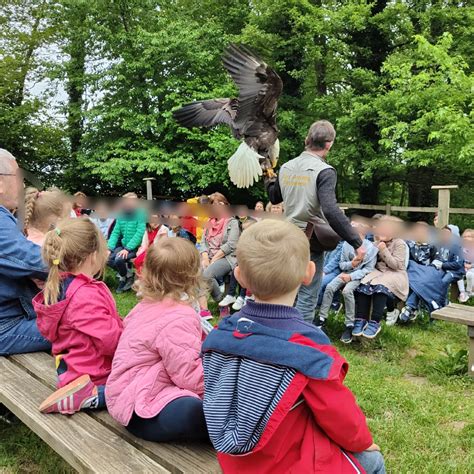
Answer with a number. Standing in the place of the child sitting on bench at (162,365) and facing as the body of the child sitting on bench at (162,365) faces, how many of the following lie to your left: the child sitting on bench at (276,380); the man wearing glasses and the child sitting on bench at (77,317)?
2

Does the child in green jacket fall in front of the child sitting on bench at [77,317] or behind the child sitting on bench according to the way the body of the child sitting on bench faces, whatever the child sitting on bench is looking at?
in front

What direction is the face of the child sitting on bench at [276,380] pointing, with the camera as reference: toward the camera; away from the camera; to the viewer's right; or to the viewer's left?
away from the camera

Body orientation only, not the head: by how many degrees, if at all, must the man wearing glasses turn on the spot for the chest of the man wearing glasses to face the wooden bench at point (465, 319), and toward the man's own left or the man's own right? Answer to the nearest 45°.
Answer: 0° — they already face it

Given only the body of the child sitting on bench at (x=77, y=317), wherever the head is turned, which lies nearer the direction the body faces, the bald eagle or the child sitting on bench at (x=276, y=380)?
the bald eagle

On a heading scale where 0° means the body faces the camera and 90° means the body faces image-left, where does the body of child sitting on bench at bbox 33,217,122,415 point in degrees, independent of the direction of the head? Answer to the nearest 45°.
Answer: approximately 225°

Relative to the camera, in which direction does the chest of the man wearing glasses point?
to the viewer's right

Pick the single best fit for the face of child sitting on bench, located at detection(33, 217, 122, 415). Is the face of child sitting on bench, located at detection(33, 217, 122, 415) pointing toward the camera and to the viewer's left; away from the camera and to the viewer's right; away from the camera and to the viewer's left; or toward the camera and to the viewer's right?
away from the camera and to the viewer's right

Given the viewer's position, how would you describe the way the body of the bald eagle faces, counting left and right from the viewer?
facing away from the viewer and to the right of the viewer
